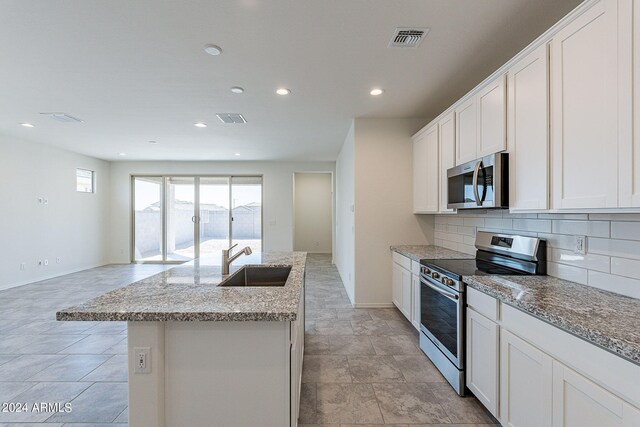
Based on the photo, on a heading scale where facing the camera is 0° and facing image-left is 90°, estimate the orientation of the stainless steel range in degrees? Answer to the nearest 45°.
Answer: approximately 45°

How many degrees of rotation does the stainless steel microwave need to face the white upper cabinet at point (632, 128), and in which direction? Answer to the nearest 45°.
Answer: approximately 90° to its left

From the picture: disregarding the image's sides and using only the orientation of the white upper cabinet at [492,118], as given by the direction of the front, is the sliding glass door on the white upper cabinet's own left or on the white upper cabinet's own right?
on the white upper cabinet's own right

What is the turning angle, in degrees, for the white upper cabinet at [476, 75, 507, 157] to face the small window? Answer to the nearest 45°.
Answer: approximately 45° to its right

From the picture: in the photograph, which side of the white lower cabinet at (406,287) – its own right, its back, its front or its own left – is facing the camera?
left
